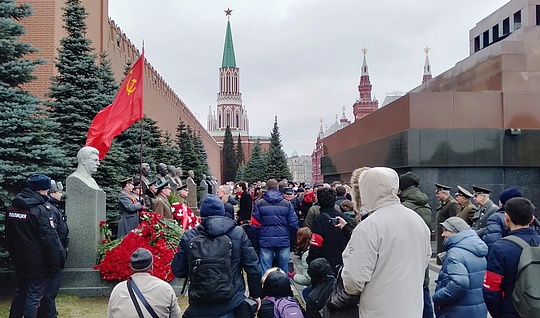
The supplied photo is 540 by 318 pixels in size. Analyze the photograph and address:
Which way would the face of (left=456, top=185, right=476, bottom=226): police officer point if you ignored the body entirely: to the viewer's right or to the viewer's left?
to the viewer's left

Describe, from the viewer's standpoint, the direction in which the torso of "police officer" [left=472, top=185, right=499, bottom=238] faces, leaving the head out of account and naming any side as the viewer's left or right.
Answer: facing the viewer and to the left of the viewer

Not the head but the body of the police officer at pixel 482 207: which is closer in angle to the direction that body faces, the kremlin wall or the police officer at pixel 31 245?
the police officer

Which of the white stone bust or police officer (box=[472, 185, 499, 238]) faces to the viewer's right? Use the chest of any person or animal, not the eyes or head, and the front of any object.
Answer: the white stone bust

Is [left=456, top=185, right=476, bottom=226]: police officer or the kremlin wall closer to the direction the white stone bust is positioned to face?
the police officer

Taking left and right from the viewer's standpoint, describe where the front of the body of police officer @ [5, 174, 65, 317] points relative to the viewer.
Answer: facing away from the viewer and to the right of the viewer

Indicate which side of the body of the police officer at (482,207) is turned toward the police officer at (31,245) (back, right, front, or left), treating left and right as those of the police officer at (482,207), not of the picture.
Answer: front
